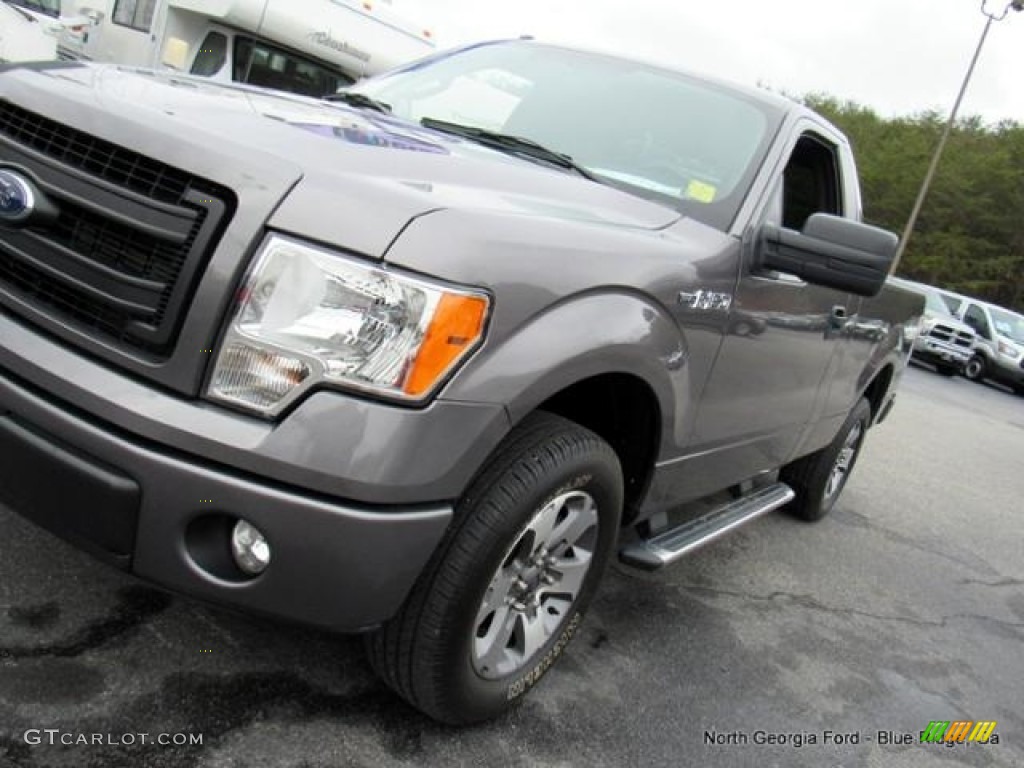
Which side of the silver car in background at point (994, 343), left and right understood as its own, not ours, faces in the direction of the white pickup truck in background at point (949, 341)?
right

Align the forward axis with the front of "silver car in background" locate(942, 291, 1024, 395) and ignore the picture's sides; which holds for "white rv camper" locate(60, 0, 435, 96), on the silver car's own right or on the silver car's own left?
on the silver car's own right

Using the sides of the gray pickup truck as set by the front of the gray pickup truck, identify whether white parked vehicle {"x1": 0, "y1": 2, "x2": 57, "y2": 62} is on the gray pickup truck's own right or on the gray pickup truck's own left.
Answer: on the gray pickup truck's own right

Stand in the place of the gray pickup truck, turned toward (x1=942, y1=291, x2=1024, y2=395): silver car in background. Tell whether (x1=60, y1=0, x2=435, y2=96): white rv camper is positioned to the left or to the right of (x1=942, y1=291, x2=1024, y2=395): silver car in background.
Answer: left

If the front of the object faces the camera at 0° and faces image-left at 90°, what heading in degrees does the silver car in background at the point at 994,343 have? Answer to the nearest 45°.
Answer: approximately 315°

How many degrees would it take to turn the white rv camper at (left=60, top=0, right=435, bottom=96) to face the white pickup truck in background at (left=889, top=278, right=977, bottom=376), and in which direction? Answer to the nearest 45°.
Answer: approximately 45° to its left

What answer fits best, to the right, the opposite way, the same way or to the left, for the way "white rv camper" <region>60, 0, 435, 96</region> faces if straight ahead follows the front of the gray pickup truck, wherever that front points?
to the left

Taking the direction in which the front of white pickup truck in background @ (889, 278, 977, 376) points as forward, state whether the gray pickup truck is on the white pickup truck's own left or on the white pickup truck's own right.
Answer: on the white pickup truck's own right

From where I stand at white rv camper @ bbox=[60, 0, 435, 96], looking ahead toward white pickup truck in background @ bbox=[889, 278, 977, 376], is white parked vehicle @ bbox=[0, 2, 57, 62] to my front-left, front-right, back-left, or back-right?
back-left

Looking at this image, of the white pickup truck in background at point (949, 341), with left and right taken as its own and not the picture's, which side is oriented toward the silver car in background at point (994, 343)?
left

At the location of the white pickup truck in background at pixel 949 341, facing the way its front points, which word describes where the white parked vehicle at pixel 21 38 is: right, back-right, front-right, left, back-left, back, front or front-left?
right

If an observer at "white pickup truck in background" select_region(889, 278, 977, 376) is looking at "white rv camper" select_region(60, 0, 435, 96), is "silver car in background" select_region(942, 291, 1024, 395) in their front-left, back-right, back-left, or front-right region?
back-left

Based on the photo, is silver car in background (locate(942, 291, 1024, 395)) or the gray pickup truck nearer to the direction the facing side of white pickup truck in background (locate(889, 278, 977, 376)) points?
the gray pickup truck

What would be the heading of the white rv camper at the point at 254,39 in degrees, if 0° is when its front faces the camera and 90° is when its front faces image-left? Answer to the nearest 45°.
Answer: approximately 315°
